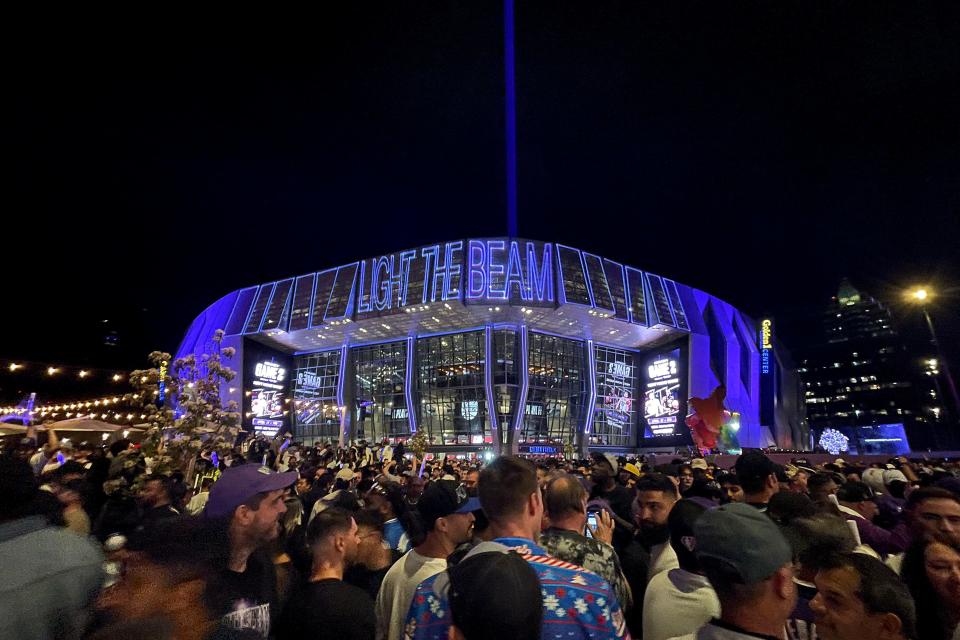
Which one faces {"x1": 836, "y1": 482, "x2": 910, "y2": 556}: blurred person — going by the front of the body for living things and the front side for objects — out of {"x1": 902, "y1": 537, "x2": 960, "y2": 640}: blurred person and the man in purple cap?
the man in purple cap

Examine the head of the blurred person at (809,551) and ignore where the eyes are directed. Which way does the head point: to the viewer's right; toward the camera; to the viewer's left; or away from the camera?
away from the camera

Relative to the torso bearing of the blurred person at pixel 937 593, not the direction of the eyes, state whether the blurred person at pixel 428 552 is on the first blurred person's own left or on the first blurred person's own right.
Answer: on the first blurred person's own right

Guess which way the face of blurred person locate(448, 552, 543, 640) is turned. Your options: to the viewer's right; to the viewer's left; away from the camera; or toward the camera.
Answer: away from the camera

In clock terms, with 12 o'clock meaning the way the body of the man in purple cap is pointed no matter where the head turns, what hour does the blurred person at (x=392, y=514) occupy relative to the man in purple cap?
The blurred person is roughly at 10 o'clock from the man in purple cap.

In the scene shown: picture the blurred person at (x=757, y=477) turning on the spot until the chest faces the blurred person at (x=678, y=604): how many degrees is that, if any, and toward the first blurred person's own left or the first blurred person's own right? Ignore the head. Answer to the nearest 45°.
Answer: approximately 135° to the first blurred person's own right

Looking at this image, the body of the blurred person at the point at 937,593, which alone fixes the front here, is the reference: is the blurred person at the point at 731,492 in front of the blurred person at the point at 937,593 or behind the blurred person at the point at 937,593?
behind

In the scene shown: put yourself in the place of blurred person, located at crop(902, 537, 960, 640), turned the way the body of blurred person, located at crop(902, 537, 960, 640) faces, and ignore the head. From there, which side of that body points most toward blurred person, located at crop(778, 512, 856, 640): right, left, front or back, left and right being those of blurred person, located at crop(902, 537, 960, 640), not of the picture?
right

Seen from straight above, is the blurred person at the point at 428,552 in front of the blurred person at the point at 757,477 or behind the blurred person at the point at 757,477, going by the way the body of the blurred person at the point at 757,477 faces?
behind

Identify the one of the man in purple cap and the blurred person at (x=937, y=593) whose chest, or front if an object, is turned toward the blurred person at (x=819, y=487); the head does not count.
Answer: the man in purple cap
